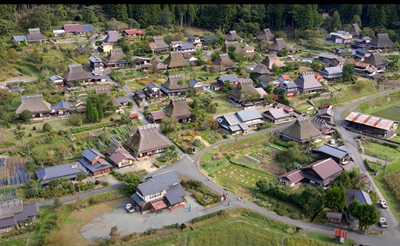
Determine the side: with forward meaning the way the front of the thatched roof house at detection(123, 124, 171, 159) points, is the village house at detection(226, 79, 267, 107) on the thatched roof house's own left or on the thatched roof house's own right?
on the thatched roof house's own left

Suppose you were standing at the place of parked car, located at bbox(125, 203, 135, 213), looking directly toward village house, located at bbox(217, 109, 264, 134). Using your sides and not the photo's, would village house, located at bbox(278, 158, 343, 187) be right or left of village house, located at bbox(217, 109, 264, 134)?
right

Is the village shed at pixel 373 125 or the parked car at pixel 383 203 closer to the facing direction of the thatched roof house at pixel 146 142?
the parked car

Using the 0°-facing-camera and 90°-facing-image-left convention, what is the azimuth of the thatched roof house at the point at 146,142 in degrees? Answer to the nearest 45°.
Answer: approximately 315°

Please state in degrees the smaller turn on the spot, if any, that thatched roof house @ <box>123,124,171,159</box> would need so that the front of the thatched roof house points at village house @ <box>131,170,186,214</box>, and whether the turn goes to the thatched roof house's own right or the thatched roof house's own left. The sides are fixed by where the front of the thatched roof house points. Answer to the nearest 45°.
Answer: approximately 45° to the thatched roof house's own right

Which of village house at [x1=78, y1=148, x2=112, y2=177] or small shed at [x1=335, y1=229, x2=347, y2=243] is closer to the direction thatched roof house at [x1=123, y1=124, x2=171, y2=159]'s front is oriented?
the small shed

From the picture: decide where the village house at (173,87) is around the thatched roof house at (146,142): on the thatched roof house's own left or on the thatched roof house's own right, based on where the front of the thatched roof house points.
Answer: on the thatched roof house's own left

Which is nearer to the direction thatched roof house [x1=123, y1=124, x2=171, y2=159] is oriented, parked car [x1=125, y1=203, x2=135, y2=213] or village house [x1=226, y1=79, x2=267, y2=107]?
the parked car

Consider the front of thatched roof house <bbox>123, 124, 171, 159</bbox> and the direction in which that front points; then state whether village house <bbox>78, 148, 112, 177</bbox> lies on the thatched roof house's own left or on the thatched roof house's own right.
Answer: on the thatched roof house's own right
